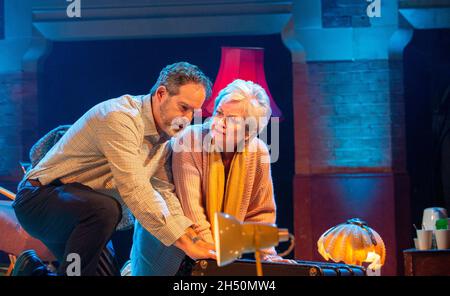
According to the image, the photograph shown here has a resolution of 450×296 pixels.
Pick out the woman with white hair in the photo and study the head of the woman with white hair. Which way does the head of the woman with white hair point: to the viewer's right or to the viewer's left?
to the viewer's left

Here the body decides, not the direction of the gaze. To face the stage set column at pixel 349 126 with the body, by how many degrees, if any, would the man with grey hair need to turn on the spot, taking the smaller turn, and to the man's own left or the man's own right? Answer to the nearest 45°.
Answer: approximately 45° to the man's own left

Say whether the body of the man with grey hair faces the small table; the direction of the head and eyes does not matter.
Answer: yes

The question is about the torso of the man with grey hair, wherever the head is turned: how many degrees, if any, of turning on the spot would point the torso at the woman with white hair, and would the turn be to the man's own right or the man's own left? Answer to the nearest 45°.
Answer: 0° — they already face them

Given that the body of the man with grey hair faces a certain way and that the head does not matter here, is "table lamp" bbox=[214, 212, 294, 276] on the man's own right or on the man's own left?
on the man's own right

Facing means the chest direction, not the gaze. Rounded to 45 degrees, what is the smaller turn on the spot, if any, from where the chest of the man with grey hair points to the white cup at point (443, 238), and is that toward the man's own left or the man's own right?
0° — they already face it

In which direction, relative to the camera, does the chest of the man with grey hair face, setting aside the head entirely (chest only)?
to the viewer's right

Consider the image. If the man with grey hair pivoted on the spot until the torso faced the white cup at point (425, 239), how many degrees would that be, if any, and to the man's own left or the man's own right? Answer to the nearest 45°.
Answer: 0° — they already face it
